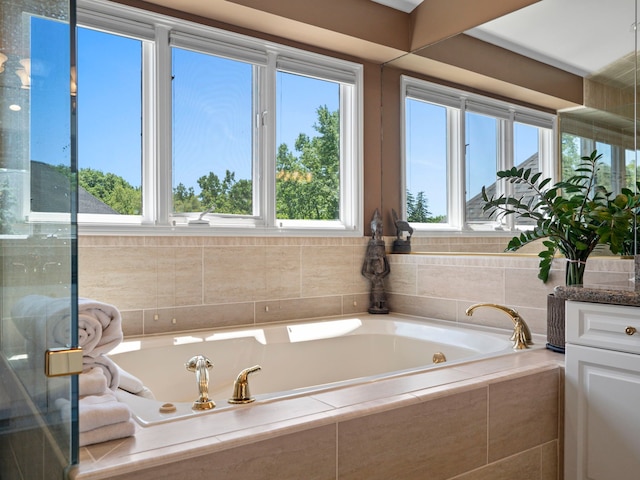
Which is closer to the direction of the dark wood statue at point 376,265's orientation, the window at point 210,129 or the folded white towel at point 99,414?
the folded white towel

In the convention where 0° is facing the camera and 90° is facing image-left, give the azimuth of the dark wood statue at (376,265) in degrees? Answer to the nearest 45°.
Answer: approximately 0°

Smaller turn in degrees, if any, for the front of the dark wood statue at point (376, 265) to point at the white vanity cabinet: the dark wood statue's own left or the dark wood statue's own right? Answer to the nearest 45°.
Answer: approximately 45° to the dark wood statue's own left

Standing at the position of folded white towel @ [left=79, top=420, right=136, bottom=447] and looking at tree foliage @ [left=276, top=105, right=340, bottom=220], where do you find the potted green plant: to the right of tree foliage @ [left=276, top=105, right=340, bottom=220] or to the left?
right

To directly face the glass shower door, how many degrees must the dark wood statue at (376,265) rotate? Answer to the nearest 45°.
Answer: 0° — it already faces it

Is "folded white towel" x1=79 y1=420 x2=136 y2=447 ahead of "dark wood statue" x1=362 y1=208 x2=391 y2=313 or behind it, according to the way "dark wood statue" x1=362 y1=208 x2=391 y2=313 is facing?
ahead

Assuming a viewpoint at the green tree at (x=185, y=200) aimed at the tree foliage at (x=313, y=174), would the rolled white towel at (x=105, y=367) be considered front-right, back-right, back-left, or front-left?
front-right

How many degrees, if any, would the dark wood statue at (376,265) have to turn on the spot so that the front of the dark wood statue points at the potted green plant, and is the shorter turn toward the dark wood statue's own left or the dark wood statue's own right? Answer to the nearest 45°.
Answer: approximately 45° to the dark wood statue's own left

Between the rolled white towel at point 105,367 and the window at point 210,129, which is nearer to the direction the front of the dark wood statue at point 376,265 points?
the rolled white towel

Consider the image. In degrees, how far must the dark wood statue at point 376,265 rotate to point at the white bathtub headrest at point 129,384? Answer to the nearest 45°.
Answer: approximately 45° to its right

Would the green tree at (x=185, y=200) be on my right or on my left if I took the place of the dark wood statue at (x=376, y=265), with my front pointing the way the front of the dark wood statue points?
on my right
